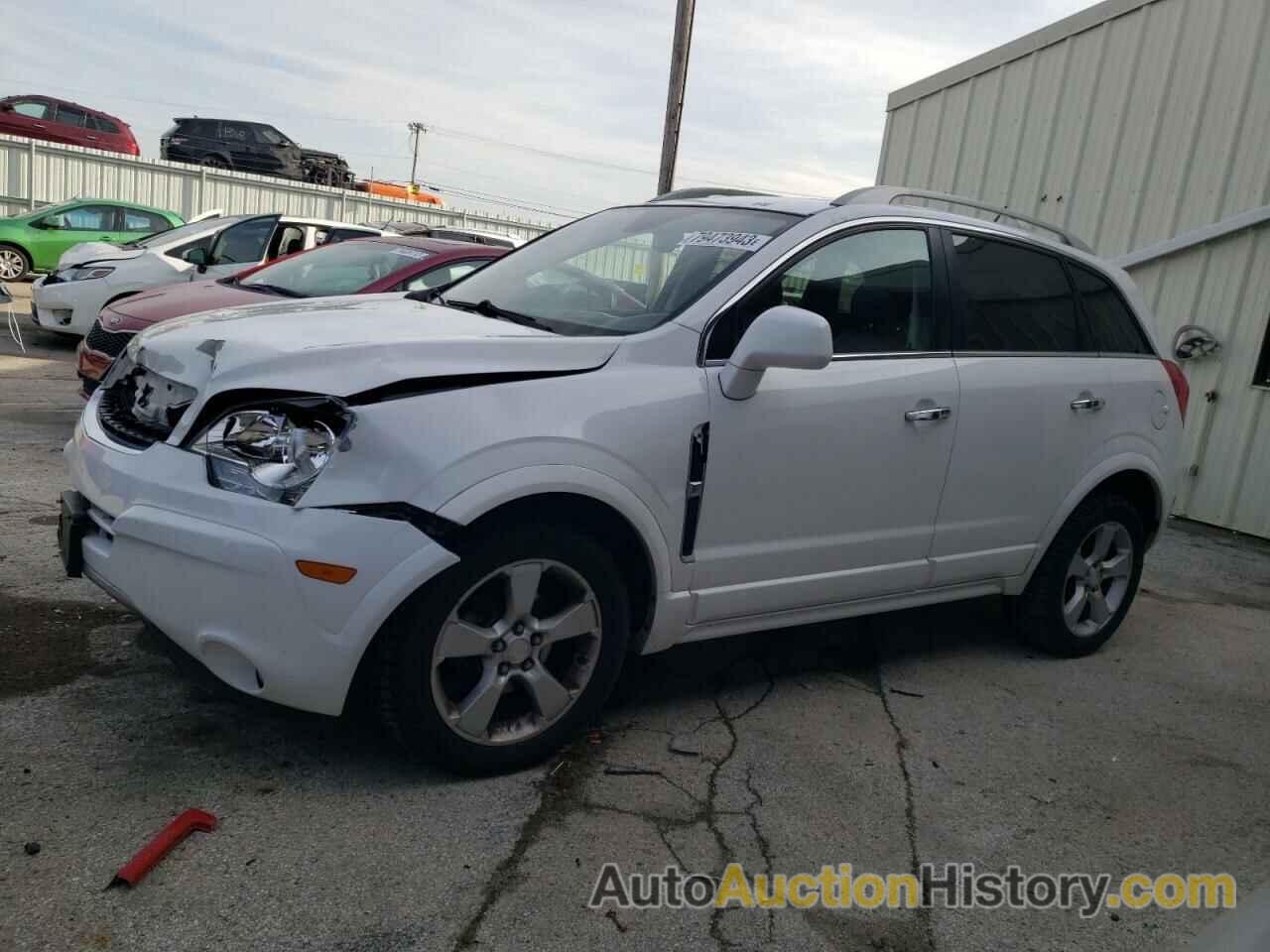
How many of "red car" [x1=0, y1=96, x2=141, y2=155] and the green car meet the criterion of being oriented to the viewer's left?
2

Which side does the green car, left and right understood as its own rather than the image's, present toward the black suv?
right

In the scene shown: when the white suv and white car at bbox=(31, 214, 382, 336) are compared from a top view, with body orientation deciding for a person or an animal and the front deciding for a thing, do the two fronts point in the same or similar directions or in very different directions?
same or similar directions

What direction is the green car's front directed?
to the viewer's left

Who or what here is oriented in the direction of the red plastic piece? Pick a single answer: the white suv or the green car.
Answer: the white suv

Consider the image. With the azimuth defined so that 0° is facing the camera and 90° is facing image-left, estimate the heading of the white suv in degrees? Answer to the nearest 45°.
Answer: approximately 45°

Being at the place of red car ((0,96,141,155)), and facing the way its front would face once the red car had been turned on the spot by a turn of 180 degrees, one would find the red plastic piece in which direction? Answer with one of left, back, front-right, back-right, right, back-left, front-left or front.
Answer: right

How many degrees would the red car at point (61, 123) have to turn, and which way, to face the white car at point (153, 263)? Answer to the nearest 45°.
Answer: approximately 90° to its left

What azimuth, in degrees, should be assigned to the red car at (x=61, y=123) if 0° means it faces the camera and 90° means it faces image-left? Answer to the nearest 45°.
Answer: approximately 90°

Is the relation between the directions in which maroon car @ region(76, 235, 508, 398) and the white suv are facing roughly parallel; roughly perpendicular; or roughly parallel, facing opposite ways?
roughly parallel

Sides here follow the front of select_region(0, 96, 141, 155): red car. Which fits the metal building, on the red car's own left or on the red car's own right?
on the red car's own left

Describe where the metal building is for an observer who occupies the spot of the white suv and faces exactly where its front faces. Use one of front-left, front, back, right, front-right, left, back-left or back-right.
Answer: back

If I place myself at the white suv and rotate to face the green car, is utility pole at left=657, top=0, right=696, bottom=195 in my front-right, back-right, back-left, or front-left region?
front-right

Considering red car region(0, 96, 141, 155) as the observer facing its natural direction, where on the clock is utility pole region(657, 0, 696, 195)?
The utility pole is roughly at 8 o'clock from the red car.
